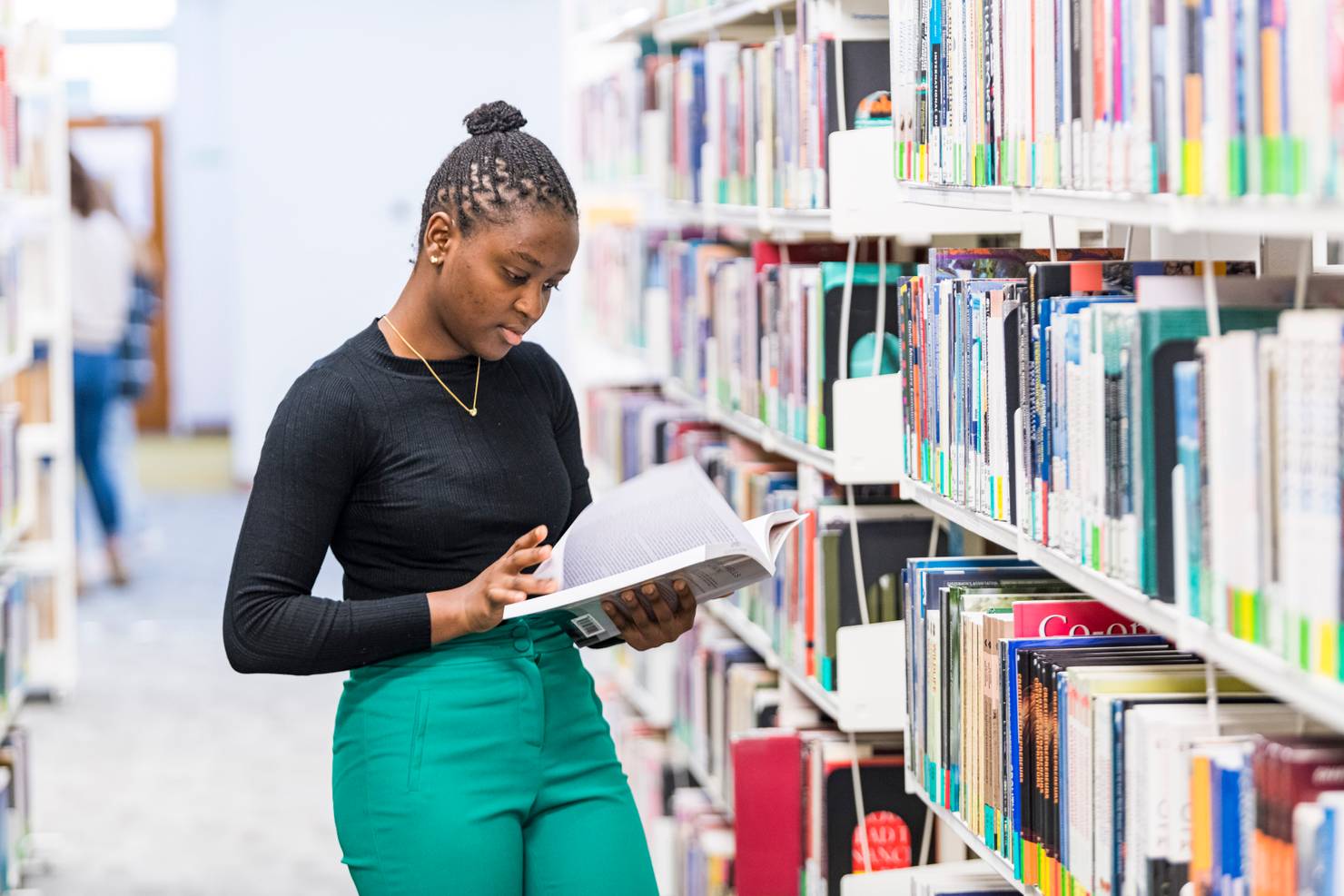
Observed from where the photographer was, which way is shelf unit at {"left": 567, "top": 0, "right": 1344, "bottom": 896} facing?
facing the viewer and to the left of the viewer

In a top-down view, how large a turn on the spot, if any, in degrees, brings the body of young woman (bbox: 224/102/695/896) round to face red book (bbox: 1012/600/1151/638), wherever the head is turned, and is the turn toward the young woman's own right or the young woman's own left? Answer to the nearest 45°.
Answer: approximately 45° to the young woman's own left

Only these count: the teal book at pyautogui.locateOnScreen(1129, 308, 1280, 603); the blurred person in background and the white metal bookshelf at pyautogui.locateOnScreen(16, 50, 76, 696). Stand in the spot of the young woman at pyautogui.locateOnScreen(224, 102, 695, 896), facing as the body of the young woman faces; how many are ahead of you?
1

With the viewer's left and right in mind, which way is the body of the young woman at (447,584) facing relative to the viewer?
facing the viewer and to the right of the viewer

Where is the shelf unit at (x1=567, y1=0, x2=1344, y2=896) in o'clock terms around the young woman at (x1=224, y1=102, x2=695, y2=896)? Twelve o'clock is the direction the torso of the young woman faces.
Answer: The shelf unit is roughly at 11 o'clock from the young woman.
